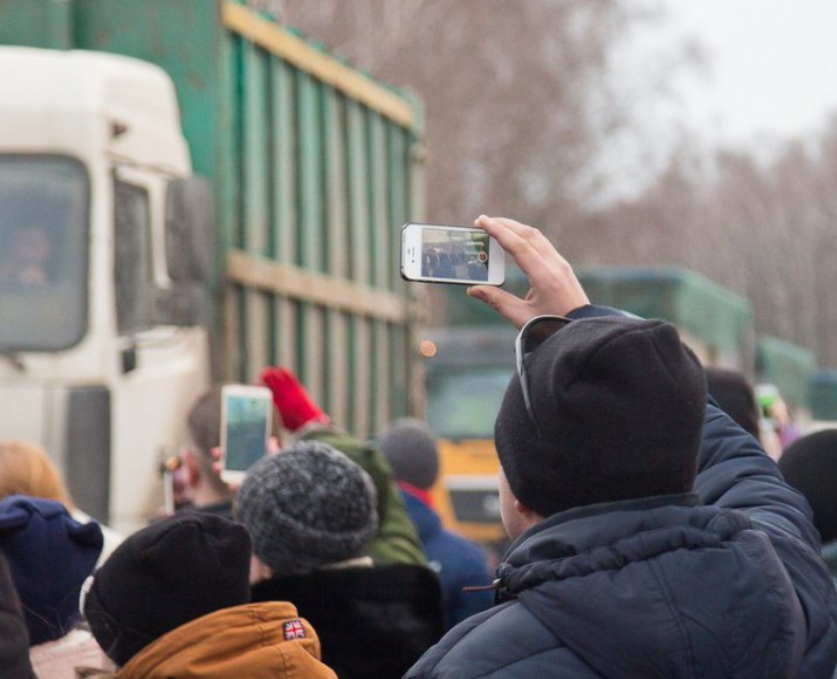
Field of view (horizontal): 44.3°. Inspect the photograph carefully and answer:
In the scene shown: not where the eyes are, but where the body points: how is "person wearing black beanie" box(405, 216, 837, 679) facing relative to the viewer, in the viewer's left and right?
facing away from the viewer and to the left of the viewer

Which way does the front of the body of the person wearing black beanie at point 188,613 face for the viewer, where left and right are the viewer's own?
facing away from the viewer and to the left of the viewer
